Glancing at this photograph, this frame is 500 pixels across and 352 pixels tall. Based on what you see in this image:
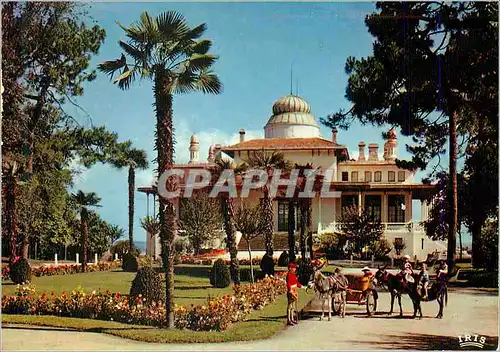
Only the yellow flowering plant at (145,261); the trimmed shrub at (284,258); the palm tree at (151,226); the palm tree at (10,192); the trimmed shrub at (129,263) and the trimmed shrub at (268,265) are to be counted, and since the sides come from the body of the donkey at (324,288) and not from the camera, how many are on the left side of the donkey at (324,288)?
0

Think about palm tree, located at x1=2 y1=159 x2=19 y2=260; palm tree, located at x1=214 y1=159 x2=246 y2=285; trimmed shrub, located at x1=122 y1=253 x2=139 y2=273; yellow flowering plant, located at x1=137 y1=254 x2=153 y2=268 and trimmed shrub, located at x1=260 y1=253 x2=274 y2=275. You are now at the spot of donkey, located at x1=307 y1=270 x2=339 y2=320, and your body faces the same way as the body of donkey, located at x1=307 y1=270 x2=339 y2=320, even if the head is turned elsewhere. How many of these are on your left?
0

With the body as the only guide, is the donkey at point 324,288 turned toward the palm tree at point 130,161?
no

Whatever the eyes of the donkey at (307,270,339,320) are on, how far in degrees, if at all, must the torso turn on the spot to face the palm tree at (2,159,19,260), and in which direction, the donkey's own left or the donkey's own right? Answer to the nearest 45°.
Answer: approximately 45° to the donkey's own right

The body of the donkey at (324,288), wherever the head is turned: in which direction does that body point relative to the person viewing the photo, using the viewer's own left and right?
facing the viewer and to the left of the viewer

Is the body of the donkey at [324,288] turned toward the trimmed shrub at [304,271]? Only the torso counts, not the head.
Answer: no

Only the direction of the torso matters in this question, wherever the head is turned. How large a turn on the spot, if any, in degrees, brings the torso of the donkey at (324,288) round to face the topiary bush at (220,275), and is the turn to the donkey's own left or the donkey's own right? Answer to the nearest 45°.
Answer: approximately 90° to the donkey's own right

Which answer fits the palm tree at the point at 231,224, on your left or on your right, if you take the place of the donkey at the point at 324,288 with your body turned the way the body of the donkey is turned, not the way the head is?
on your right

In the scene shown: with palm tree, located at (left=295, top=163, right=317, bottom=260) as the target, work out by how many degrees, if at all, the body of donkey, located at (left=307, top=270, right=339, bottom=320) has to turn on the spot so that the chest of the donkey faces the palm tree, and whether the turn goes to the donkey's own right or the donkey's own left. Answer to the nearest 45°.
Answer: approximately 135° to the donkey's own right

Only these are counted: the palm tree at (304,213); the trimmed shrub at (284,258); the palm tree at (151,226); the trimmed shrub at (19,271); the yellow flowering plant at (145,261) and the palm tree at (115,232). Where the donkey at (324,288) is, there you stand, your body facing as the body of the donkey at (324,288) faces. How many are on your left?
0
